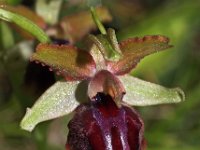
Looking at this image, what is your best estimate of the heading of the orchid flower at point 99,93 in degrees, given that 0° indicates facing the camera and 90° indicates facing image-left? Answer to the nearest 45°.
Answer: approximately 0°
